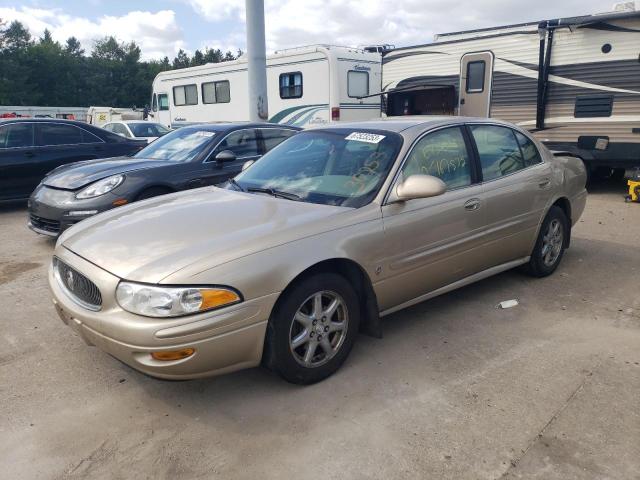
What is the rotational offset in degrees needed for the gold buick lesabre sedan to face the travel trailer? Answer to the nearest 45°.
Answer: approximately 180°

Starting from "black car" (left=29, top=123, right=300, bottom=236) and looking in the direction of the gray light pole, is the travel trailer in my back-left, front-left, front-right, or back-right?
front-right

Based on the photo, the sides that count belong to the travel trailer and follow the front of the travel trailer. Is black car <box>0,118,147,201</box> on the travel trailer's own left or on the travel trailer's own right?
on the travel trailer's own right

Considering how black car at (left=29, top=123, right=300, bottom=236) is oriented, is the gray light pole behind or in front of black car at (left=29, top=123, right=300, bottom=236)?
behind

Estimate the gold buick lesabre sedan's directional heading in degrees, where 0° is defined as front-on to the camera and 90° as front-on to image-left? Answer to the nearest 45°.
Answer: approximately 45°

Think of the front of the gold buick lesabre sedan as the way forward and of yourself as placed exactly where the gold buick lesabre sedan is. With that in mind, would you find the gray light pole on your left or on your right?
on your right

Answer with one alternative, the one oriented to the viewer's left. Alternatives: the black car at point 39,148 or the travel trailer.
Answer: the black car

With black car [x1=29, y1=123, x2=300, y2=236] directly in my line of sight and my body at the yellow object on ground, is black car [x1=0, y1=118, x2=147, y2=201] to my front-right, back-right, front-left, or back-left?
front-right

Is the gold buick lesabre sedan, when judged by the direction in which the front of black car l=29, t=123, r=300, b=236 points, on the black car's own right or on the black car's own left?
on the black car's own left

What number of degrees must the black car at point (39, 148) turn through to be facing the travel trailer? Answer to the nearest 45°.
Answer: approximately 180°

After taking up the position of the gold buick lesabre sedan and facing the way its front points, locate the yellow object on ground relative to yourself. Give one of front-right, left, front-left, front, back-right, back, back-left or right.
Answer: back

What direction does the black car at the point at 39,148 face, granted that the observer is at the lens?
facing to the left of the viewer
